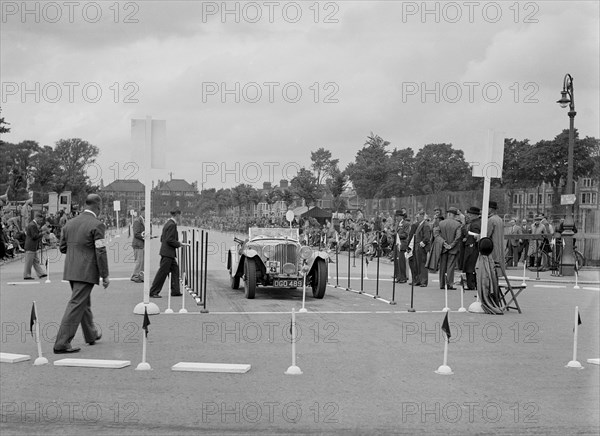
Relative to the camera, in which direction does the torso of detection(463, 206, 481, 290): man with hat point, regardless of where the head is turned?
to the viewer's left

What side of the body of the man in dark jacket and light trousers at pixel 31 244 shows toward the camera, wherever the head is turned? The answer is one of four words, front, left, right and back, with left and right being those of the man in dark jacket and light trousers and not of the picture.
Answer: right

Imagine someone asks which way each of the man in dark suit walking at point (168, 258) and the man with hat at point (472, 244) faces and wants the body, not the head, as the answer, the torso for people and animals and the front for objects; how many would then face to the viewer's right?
1

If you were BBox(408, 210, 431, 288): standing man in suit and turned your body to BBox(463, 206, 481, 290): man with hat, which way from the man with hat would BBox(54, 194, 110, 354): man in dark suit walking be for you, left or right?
right

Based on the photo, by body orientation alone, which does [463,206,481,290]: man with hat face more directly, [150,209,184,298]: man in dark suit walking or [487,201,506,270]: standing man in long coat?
the man in dark suit walking

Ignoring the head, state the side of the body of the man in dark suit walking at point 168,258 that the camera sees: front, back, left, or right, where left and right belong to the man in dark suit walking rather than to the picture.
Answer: right
